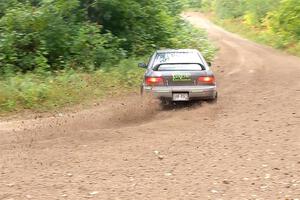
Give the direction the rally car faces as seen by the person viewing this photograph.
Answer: facing away from the viewer
